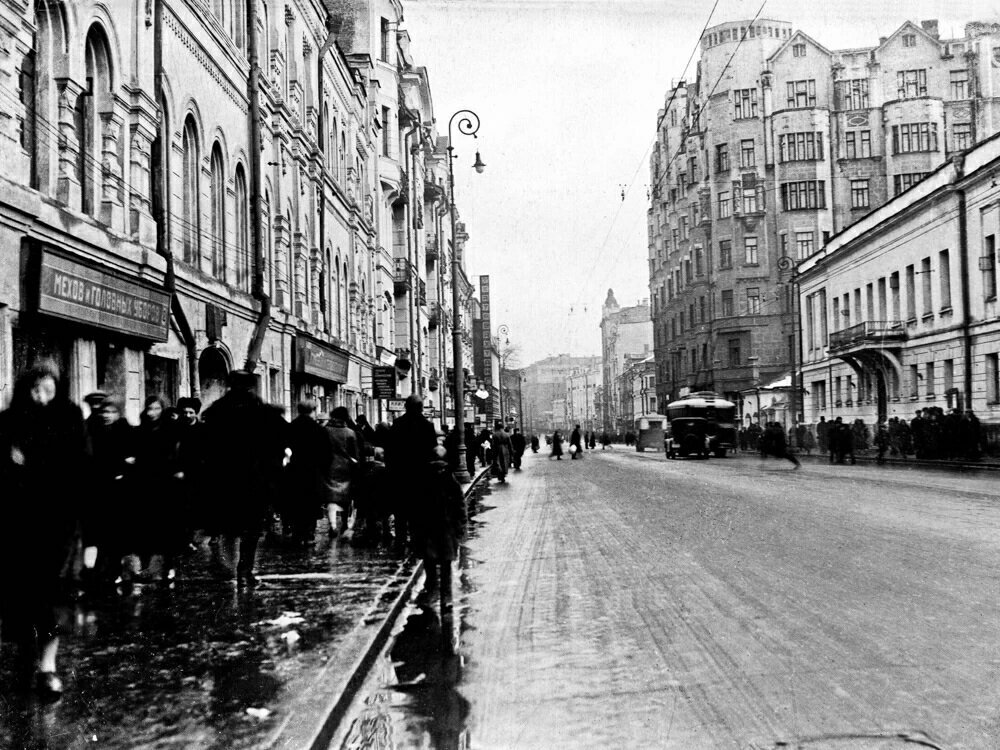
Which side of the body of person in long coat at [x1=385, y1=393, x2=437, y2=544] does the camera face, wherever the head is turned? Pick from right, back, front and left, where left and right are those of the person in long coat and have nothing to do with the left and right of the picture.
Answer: back

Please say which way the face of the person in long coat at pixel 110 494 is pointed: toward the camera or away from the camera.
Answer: toward the camera

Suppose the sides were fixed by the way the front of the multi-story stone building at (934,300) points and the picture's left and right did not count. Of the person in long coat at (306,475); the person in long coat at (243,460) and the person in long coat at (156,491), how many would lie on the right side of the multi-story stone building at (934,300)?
0

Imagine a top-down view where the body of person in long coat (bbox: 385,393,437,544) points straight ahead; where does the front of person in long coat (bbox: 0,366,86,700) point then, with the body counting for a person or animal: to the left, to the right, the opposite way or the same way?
the opposite way

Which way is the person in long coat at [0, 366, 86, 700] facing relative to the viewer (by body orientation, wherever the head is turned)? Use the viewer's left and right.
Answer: facing the viewer

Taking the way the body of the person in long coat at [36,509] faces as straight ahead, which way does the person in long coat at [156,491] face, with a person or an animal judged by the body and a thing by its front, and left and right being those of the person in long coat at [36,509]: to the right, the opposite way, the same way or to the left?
the same way

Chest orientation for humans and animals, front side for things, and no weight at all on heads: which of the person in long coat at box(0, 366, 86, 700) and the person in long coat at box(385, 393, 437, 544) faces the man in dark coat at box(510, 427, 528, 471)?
the person in long coat at box(385, 393, 437, 544)

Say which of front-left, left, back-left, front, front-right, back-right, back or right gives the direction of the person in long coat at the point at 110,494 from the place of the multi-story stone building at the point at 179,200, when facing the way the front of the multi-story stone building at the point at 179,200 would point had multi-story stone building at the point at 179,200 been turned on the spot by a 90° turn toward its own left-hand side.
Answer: back-right

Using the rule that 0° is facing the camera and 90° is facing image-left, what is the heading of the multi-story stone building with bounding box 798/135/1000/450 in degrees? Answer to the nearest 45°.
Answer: approximately 45°

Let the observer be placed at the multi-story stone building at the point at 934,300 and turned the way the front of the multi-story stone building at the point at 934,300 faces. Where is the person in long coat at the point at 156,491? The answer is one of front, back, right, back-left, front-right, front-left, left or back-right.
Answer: front-left

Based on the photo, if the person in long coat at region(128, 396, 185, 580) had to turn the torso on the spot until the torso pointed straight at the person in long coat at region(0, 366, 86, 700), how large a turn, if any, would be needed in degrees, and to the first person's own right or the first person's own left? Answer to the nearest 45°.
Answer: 0° — they already face them

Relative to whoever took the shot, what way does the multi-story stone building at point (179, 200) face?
facing the viewer and to the right of the viewer

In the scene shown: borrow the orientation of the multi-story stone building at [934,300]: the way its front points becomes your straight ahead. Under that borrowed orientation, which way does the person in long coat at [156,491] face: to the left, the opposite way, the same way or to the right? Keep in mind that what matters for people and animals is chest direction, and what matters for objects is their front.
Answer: to the left

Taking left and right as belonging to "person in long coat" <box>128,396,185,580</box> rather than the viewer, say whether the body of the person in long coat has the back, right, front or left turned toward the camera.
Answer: front

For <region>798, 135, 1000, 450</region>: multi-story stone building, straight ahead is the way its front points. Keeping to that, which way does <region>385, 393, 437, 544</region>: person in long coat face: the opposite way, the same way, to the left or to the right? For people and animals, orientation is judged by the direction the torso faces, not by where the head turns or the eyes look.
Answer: to the right

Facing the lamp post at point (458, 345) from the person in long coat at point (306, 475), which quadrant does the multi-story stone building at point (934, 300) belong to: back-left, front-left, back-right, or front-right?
front-right

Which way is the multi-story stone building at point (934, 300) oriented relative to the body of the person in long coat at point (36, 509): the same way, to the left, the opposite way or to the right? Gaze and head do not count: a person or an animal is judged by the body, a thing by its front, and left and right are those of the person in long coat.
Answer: to the right

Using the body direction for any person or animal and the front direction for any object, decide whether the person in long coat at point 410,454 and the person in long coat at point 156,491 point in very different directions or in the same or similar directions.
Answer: very different directions

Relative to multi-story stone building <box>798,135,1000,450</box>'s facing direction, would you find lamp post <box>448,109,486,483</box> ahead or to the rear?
ahead
